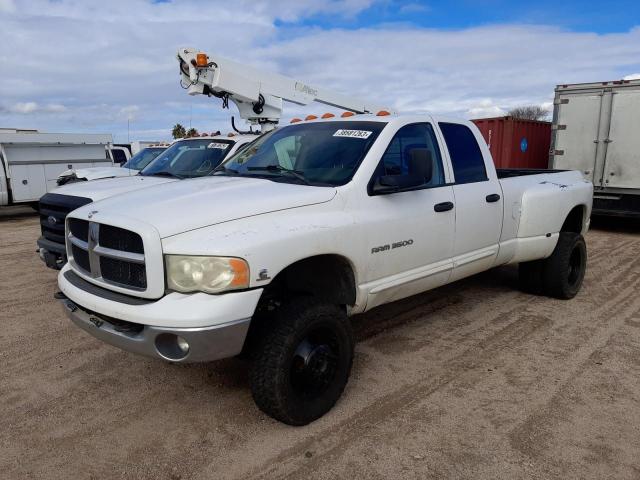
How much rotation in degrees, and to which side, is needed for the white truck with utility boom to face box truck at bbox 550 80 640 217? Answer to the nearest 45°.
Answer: approximately 135° to its left

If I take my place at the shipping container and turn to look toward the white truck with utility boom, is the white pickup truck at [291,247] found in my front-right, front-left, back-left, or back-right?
front-left

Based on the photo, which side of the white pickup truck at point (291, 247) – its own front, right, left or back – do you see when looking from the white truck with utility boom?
right

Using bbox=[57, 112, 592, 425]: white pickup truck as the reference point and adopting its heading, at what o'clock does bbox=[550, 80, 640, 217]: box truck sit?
The box truck is roughly at 6 o'clock from the white pickup truck.

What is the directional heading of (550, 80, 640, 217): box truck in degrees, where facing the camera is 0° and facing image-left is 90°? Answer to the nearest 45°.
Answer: approximately 180°

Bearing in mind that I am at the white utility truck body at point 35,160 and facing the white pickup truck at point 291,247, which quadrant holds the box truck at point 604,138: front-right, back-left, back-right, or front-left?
front-left

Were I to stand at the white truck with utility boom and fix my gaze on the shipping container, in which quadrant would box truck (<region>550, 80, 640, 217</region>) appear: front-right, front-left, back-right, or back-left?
front-right

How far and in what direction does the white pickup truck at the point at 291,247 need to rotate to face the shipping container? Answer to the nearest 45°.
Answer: approximately 180°

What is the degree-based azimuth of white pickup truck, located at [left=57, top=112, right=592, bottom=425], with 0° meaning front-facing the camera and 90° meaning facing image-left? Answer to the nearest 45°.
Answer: approximately 45°

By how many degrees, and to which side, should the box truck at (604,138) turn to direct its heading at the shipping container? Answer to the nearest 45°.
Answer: approximately 45° to its left
